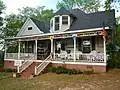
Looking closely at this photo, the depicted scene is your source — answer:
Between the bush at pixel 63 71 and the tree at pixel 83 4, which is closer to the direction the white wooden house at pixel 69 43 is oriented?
the bush

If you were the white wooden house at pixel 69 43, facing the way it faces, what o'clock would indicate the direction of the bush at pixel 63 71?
The bush is roughly at 11 o'clock from the white wooden house.

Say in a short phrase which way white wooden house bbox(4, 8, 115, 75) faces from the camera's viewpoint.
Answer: facing the viewer and to the left of the viewer

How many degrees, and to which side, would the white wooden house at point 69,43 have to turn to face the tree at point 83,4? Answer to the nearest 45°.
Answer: approximately 135° to its right
